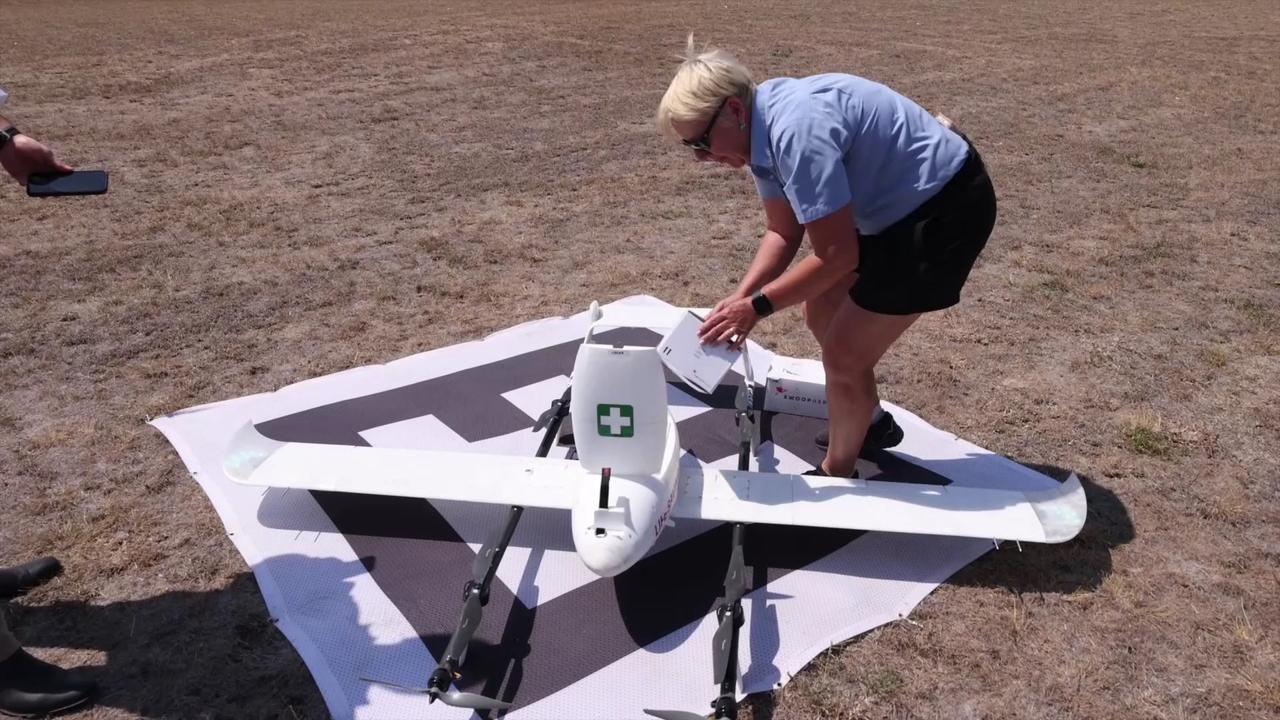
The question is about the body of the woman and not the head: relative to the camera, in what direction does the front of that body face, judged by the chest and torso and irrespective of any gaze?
to the viewer's left

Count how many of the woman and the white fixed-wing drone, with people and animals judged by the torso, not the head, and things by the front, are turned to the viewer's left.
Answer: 1

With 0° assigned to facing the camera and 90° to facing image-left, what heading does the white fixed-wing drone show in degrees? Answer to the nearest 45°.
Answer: approximately 0°

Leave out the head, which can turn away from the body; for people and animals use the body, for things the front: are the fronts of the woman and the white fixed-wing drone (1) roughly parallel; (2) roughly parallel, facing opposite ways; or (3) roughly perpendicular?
roughly perpendicular

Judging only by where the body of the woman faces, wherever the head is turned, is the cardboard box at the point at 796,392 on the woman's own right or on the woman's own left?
on the woman's own right

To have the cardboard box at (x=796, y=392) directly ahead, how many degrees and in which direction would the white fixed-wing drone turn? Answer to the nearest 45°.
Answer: approximately 135° to its left
